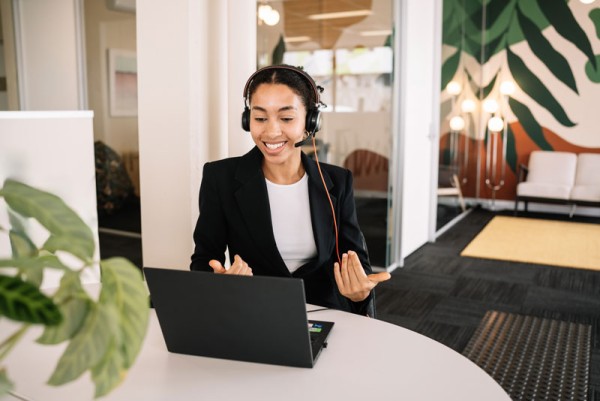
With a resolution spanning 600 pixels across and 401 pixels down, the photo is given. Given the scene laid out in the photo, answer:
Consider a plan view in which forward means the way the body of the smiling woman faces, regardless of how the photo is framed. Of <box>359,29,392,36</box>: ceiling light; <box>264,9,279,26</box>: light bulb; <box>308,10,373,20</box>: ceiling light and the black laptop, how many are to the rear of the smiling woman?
3

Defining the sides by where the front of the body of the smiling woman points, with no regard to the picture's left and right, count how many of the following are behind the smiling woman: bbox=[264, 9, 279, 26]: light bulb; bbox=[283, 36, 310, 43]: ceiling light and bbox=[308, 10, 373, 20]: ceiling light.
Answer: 3

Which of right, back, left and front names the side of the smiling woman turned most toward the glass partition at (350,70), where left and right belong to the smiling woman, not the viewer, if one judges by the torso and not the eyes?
back

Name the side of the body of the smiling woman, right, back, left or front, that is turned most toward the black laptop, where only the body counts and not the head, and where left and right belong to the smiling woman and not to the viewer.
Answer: front

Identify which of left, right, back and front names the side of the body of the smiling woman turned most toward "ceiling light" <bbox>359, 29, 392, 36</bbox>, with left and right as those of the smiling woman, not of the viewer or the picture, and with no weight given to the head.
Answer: back

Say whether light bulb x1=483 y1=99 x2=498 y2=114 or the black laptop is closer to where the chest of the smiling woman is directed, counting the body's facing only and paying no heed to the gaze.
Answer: the black laptop

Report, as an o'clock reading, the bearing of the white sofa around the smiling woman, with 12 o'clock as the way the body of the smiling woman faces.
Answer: The white sofa is roughly at 7 o'clock from the smiling woman.

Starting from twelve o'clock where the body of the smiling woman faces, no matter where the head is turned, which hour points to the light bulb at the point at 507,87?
The light bulb is roughly at 7 o'clock from the smiling woman.

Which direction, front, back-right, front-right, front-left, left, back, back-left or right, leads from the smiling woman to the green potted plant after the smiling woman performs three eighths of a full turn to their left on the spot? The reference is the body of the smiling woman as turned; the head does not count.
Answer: back-right

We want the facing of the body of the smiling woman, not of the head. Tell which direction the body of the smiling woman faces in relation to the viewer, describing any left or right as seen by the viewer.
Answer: facing the viewer

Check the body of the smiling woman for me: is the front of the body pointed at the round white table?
yes

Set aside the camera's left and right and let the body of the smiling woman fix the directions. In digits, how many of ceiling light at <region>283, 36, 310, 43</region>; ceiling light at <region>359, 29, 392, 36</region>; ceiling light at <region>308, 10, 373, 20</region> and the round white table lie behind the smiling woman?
3

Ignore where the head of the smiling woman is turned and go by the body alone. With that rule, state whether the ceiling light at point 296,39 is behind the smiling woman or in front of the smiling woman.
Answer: behind

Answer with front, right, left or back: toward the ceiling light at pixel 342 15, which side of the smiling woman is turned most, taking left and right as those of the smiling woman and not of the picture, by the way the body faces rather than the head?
back
